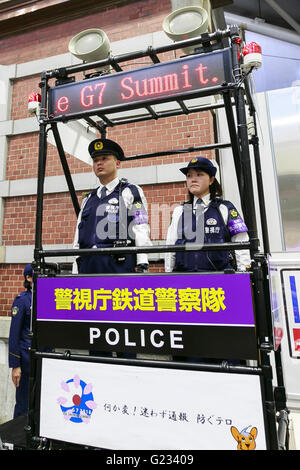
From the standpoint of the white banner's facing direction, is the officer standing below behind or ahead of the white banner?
behind

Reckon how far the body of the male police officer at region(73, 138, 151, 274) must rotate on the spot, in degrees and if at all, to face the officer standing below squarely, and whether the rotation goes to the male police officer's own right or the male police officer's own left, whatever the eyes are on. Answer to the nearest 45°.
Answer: approximately 90° to the male police officer's own right

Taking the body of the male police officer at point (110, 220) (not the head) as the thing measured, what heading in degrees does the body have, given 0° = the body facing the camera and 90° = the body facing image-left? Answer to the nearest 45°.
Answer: approximately 45°

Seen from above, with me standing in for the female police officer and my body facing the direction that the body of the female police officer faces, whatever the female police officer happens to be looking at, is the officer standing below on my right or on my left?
on my right

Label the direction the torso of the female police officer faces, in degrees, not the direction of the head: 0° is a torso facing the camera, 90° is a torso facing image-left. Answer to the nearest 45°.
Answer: approximately 45°
